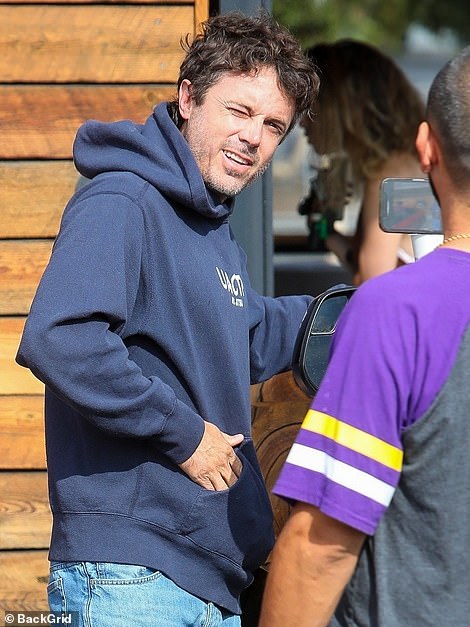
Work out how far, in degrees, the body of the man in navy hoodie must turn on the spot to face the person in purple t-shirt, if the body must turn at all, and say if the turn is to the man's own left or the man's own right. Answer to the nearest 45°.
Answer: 0° — they already face them

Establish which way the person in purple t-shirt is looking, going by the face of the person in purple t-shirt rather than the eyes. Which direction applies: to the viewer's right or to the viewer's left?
to the viewer's left

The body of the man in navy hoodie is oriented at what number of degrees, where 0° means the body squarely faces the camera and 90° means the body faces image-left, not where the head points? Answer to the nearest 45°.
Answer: approximately 315°

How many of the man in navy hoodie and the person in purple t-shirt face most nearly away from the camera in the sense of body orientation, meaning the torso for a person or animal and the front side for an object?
1

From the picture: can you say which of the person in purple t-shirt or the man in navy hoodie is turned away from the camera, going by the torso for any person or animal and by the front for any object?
the person in purple t-shirt

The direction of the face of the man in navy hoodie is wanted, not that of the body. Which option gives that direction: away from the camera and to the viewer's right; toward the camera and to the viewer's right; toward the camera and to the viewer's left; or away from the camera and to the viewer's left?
toward the camera and to the viewer's right

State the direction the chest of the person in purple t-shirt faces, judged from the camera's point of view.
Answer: away from the camera

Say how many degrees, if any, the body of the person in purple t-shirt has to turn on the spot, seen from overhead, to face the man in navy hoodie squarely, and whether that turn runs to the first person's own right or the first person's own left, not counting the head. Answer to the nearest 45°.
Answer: approximately 45° to the first person's own left
